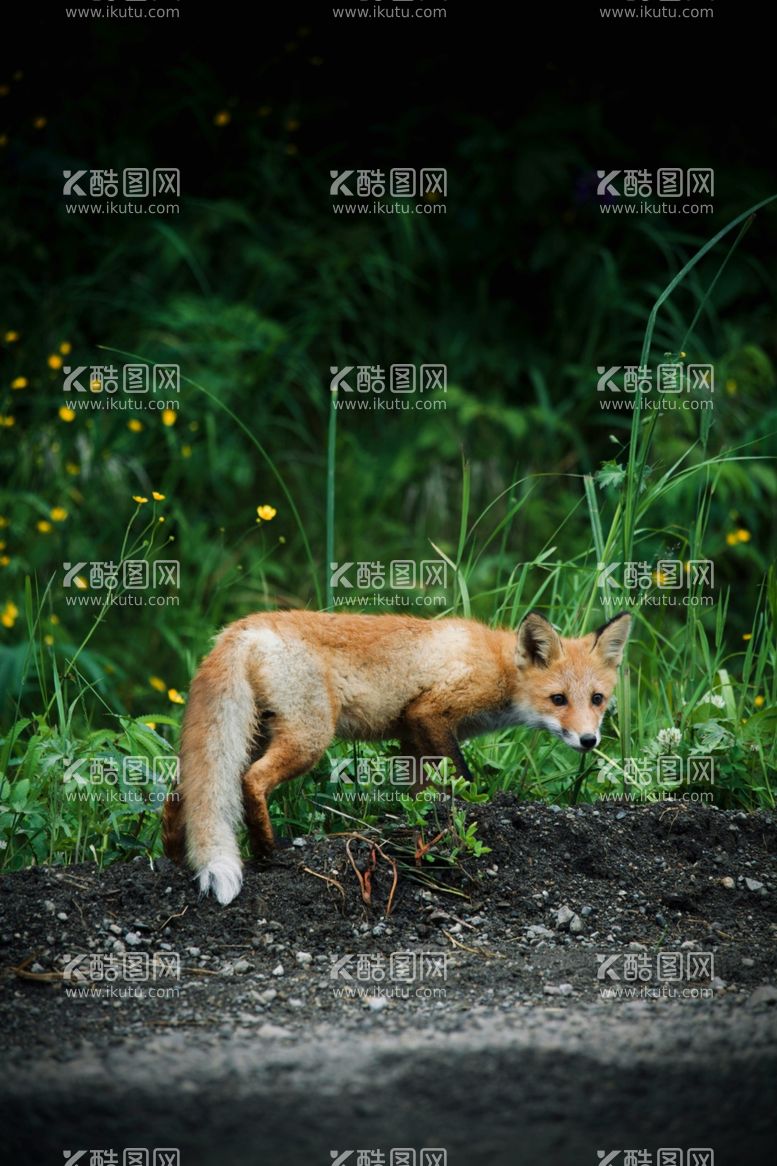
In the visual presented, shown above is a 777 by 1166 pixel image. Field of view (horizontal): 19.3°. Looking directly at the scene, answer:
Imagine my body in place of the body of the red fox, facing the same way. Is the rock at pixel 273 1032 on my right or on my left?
on my right

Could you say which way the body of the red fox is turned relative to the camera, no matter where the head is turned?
to the viewer's right

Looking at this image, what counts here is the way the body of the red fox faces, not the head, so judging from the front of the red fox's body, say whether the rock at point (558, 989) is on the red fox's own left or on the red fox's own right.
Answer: on the red fox's own right

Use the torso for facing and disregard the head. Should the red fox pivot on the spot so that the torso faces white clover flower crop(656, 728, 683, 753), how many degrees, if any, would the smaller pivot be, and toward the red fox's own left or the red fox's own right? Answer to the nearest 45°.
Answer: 0° — it already faces it
